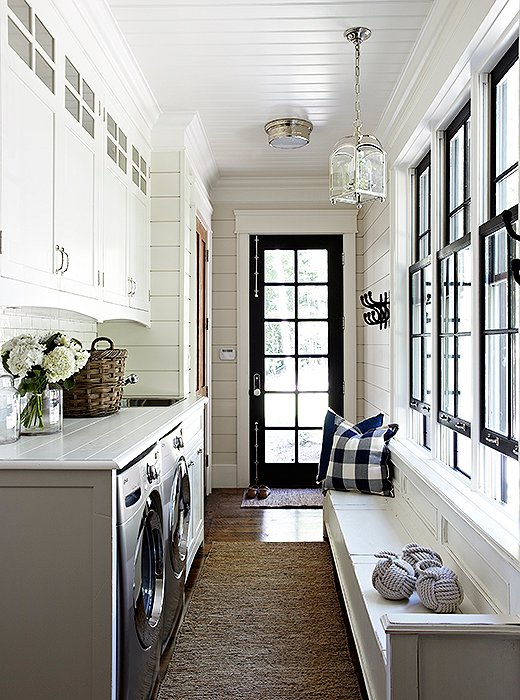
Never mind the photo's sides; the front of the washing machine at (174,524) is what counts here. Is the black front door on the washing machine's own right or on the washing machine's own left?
on the washing machine's own left

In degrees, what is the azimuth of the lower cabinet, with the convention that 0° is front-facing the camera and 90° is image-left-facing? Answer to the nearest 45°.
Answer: approximately 270°

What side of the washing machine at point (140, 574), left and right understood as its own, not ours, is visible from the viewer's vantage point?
right

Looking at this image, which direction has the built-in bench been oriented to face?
to the viewer's left

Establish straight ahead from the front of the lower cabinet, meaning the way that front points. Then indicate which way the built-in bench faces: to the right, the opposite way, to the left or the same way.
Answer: the opposite way

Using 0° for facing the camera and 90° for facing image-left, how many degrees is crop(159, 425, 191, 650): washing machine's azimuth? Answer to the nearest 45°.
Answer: approximately 270°

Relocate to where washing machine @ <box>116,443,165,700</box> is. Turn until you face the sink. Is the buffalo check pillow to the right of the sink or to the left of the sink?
right

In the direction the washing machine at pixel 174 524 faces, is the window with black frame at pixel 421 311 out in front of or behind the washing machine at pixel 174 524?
in front

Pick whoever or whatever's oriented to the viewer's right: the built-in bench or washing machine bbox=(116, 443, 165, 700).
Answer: the washing machine
